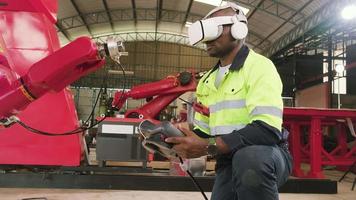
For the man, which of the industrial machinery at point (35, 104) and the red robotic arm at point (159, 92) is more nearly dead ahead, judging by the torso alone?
the industrial machinery

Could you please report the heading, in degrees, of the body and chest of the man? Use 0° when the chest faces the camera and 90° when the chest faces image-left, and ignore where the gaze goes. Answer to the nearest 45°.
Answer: approximately 45°

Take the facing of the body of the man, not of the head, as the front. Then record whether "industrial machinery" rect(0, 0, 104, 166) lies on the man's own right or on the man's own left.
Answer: on the man's own right

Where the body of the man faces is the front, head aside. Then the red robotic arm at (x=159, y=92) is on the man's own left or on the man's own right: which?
on the man's own right

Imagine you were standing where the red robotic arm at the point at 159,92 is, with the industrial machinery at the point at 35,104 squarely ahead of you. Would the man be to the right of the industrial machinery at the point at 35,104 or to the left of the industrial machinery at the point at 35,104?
left
